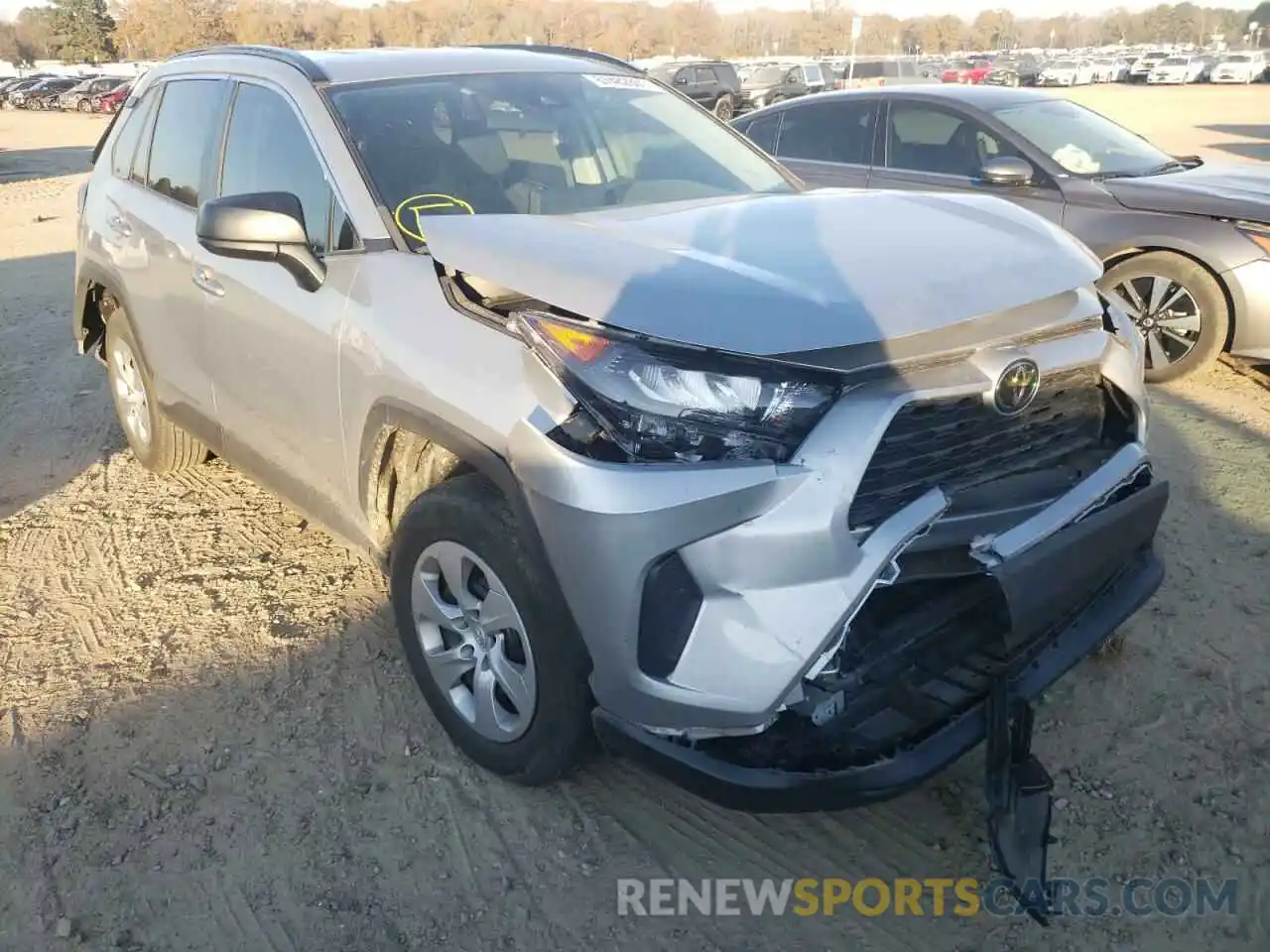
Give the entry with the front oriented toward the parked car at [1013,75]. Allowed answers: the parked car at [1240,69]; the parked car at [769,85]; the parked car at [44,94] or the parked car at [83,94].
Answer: the parked car at [1240,69]

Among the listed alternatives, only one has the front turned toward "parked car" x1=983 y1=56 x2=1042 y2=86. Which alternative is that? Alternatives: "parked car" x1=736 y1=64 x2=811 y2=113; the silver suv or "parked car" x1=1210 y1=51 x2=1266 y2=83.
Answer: "parked car" x1=1210 y1=51 x2=1266 y2=83

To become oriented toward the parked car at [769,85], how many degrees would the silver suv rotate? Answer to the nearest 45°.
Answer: approximately 135° to its left

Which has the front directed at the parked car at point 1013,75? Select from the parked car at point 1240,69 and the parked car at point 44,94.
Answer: the parked car at point 1240,69

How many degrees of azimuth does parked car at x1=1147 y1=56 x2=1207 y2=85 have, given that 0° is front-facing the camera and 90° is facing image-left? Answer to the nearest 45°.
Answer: approximately 45°

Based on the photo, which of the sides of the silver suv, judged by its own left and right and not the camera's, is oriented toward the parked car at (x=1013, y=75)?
left

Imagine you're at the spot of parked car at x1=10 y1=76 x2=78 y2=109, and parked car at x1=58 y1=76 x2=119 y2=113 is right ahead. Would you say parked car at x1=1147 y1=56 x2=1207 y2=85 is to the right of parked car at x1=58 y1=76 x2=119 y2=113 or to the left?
left

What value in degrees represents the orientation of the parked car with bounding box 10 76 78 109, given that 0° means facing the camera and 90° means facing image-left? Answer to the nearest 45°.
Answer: approximately 45°

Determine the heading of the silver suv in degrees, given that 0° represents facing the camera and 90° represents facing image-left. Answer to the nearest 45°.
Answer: approximately 315°

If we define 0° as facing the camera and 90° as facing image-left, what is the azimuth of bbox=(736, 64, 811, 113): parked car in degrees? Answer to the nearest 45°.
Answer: approximately 45°
